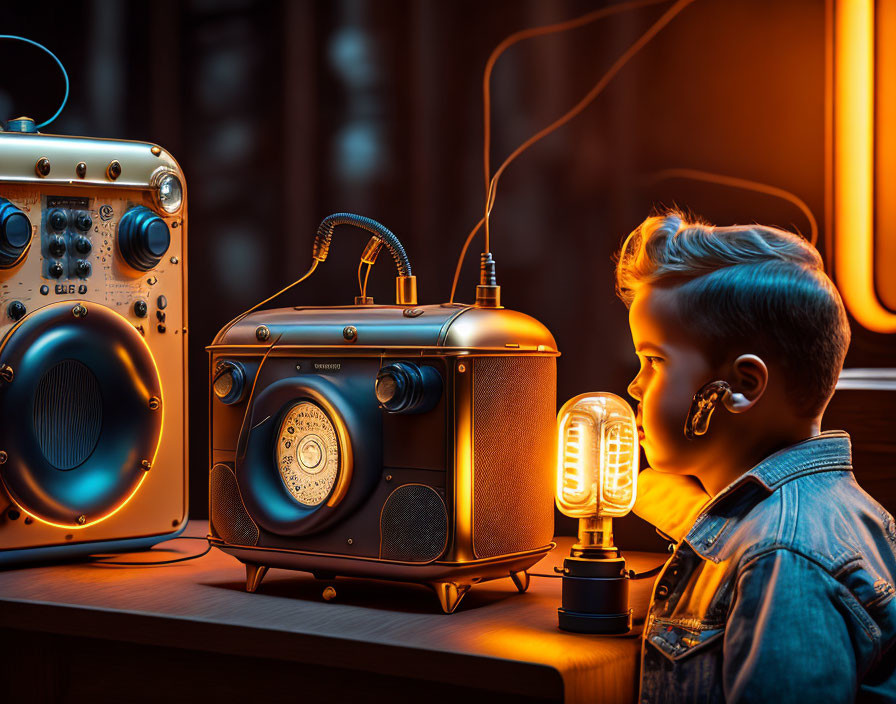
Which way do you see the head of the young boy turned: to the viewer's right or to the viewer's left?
to the viewer's left

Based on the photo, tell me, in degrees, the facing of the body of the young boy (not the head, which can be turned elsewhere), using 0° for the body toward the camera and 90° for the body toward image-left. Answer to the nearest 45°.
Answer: approximately 90°

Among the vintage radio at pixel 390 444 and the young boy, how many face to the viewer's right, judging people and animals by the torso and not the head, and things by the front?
0

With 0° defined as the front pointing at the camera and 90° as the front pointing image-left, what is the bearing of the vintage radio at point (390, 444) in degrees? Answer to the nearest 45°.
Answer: approximately 45°
